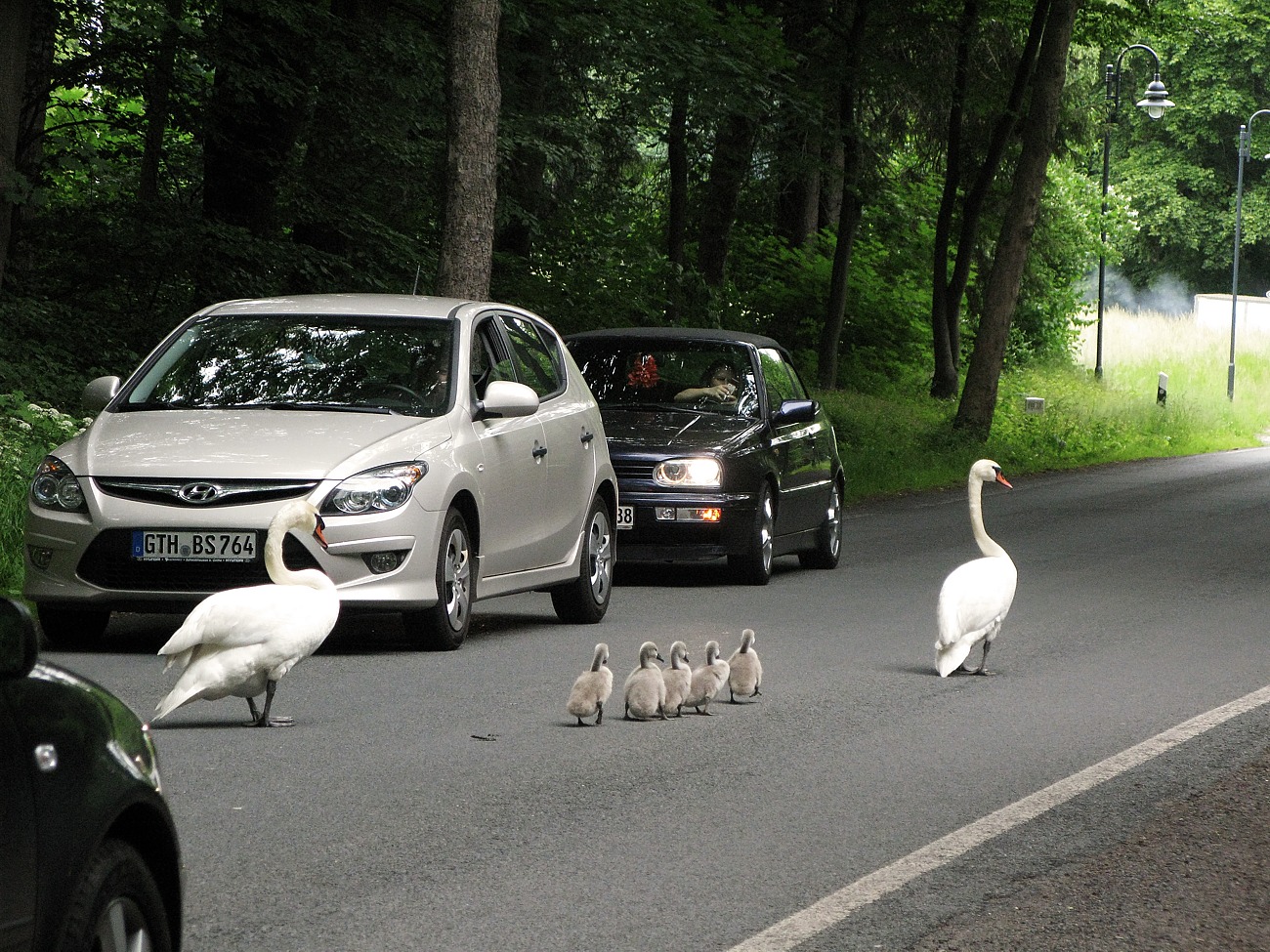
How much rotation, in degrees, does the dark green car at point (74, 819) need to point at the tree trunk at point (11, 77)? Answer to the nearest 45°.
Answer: approximately 45° to its left

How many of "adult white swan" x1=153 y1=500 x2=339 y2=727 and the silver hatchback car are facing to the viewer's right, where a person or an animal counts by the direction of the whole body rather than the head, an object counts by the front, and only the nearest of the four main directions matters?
1

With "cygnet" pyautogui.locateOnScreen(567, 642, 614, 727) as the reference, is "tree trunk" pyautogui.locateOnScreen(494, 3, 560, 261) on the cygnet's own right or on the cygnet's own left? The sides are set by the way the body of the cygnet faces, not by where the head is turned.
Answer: on the cygnet's own left

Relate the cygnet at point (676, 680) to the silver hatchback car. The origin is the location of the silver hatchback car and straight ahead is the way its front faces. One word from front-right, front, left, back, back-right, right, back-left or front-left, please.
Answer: left

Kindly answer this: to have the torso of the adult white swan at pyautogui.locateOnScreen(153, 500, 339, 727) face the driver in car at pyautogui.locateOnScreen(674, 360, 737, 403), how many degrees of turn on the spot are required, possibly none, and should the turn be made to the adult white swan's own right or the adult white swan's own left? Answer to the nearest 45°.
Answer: approximately 45° to the adult white swan's own left

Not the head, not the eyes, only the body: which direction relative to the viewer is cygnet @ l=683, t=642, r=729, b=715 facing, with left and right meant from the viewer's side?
facing away from the viewer and to the right of the viewer

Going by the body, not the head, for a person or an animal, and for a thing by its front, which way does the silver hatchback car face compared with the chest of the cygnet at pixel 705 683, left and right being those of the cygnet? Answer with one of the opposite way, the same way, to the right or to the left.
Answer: the opposite way

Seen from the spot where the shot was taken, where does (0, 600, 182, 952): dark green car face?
facing away from the viewer and to the right of the viewer

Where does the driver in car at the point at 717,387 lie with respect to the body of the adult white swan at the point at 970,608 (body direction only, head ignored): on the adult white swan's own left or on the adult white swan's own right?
on the adult white swan's own left

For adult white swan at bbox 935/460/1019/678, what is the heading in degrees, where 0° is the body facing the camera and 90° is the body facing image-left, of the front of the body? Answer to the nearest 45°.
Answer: approximately 225°
